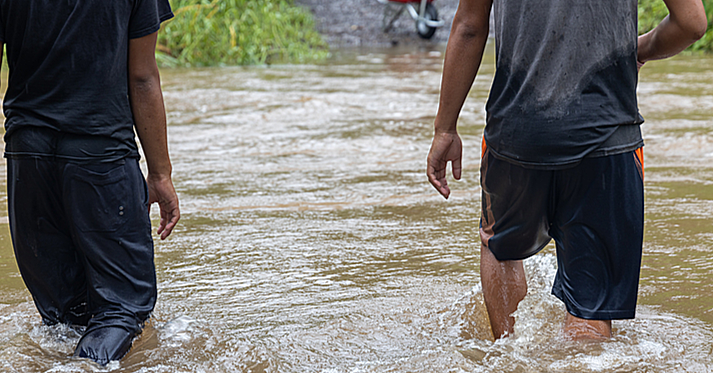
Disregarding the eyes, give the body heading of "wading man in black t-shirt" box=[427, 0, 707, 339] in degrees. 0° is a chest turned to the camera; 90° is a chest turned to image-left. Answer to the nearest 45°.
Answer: approximately 180°

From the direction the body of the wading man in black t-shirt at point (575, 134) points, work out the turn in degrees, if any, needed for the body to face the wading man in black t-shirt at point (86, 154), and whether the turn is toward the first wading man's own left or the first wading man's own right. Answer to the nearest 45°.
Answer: approximately 90° to the first wading man's own left
